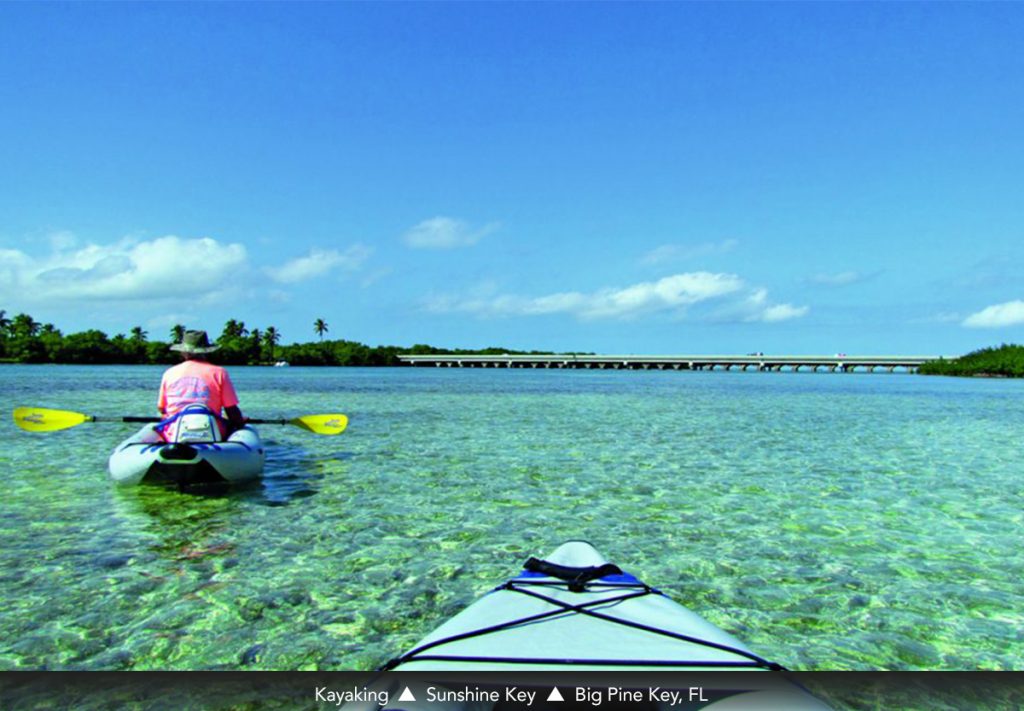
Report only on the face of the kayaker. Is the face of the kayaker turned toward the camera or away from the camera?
away from the camera

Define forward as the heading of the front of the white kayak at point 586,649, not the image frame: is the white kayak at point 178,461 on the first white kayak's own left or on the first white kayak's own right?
on the first white kayak's own left

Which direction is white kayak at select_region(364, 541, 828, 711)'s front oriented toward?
away from the camera

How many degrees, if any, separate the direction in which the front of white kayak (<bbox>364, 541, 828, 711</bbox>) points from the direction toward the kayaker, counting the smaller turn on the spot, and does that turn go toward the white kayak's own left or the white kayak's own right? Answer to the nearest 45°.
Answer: approximately 45° to the white kayak's own left
